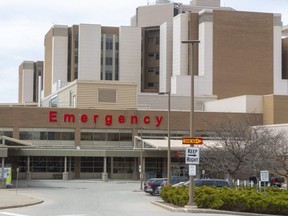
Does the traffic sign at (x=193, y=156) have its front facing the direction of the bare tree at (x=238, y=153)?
no

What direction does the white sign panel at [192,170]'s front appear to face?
toward the camera

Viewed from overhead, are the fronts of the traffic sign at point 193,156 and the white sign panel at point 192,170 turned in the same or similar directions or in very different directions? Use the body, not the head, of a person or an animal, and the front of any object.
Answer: same or similar directions

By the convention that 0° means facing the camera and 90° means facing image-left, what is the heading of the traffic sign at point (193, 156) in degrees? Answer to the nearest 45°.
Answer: approximately 0°

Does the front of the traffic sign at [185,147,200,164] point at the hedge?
no

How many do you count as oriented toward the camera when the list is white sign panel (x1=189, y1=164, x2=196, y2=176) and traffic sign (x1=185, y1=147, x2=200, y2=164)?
2

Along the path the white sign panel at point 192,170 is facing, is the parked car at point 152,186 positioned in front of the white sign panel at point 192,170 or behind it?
behind
